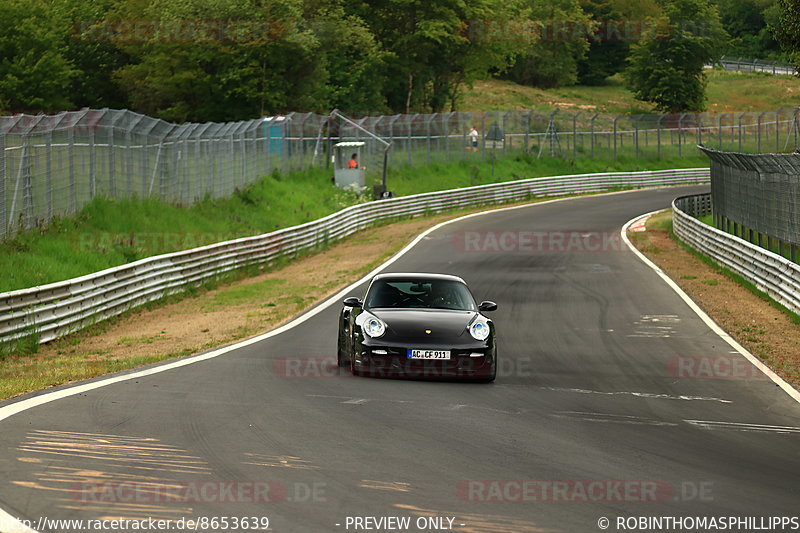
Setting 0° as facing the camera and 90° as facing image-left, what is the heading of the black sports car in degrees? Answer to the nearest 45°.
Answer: approximately 0°

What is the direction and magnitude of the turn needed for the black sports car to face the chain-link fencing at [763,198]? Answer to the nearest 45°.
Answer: approximately 135° to its left

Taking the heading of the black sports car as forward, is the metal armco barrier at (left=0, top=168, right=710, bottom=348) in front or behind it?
behind

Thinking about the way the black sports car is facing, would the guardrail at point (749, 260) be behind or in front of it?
behind
